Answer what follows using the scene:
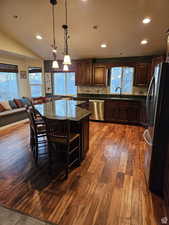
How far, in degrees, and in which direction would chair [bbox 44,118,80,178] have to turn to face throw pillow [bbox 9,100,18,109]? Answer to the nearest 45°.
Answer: approximately 90° to its left

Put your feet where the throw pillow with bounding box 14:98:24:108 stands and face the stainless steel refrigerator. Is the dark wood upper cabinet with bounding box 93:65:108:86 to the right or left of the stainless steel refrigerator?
left

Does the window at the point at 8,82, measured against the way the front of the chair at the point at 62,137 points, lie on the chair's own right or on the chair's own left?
on the chair's own left

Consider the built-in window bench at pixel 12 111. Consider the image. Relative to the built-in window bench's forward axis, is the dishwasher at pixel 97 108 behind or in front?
in front

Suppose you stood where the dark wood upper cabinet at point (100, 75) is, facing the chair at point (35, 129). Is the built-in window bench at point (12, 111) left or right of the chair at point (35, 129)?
right

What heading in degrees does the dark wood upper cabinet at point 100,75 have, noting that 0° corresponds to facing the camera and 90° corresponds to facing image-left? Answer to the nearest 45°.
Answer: approximately 0°

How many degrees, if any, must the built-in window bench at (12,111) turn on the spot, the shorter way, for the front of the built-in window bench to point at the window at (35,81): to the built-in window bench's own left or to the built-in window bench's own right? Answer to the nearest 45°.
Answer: approximately 90° to the built-in window bench's own left

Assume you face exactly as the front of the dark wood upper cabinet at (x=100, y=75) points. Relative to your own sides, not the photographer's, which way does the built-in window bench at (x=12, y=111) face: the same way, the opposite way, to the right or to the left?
to the left

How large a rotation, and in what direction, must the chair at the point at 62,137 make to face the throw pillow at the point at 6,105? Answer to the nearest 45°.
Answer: approximately 90° to its left

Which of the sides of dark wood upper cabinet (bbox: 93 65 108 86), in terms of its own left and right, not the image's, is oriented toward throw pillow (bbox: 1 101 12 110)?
right

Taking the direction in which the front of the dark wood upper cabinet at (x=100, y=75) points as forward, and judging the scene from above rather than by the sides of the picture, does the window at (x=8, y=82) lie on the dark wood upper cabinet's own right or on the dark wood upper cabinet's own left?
on the dark wood upper cabinet's own right

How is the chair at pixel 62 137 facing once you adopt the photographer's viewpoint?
facing away from the viewer and to the right of the viewer

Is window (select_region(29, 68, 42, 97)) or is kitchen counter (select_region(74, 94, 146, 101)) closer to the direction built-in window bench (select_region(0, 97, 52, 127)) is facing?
the kitchen counter
